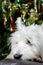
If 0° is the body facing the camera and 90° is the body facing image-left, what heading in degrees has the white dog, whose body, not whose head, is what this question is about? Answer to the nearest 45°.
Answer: approximately 45°
